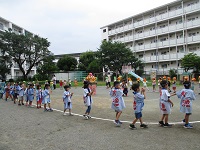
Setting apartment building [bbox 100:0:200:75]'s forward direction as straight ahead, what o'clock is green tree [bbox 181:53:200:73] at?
The green tree is roughly at 10 o'clock from the apartment building.

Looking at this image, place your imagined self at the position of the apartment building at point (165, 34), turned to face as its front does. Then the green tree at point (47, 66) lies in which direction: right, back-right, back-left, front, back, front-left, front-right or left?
front-right

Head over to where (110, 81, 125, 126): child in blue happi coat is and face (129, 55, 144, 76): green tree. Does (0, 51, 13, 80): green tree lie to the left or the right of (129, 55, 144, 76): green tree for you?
left

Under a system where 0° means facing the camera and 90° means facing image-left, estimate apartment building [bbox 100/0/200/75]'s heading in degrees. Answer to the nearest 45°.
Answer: approximately 45°

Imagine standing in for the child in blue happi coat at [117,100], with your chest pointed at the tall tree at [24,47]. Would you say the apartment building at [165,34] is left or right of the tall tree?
right

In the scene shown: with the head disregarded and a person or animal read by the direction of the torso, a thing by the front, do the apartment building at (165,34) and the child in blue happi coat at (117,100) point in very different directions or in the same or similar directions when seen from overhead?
very different directions
